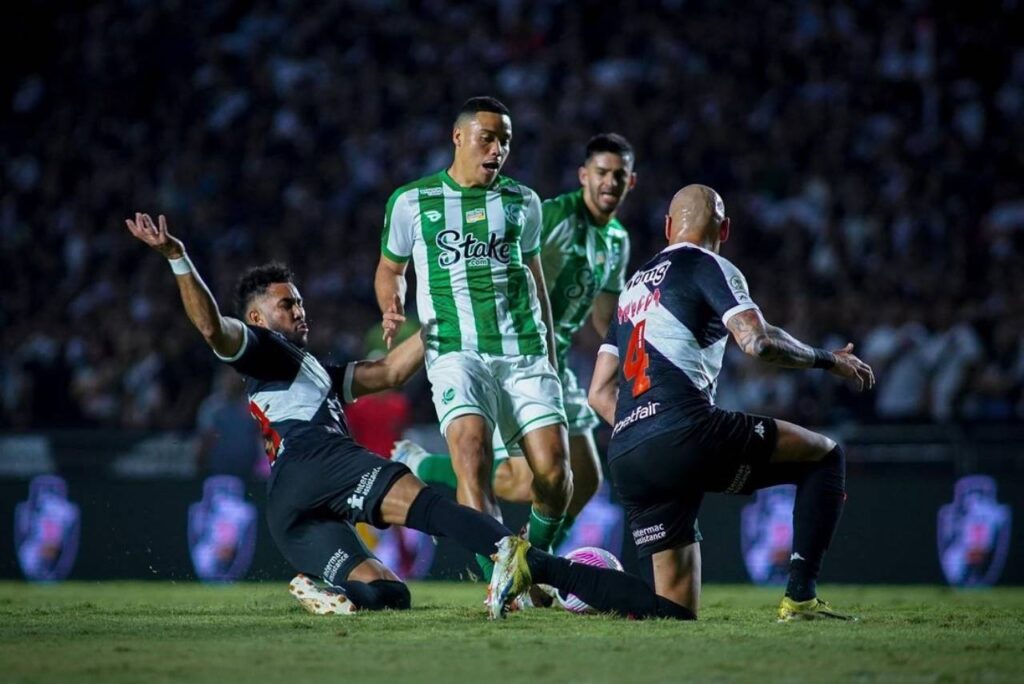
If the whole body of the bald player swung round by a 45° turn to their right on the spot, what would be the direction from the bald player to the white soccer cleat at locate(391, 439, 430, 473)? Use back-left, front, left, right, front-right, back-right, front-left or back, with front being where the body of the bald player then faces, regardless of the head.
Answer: back-left

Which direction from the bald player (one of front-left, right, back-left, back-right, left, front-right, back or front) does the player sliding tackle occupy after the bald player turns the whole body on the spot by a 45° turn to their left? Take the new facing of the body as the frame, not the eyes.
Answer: left

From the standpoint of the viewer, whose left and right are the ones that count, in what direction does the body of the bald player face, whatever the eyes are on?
facing away from the viewer and to the right of the viewer
